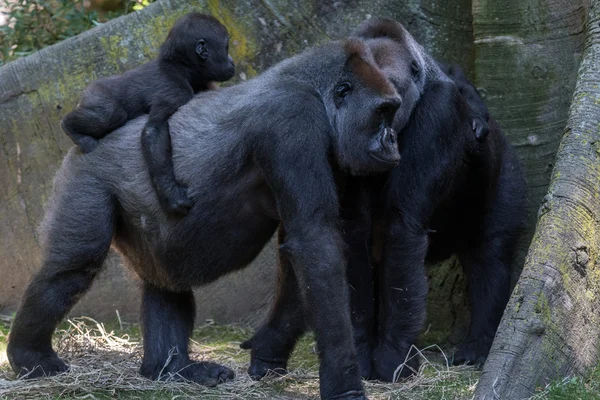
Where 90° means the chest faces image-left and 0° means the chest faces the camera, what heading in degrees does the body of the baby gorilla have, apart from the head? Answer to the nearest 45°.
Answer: approximately 270°

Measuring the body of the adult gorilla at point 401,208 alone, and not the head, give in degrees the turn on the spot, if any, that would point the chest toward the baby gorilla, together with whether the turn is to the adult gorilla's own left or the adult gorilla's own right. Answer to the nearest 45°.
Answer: approximately 45° to the adult gorilla's own right

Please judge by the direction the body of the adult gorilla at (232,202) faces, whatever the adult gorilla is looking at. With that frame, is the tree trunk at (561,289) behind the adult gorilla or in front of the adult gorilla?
in front

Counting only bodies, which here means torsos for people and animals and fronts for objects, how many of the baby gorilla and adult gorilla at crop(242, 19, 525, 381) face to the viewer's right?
1

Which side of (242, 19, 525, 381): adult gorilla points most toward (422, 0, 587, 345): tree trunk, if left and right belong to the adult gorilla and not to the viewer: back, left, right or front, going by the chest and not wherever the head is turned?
back

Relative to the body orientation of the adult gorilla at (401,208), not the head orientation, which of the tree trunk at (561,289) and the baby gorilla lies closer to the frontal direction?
the baby gorilla

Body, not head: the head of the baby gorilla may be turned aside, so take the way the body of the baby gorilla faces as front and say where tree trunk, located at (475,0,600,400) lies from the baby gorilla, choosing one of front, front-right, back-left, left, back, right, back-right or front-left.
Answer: front-right

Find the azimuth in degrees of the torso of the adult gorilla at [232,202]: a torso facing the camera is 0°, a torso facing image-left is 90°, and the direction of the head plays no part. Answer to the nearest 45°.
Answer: approximately 270°

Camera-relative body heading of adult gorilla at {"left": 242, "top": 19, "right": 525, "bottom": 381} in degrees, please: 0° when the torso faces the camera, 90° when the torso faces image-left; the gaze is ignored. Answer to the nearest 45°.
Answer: approximately 45°

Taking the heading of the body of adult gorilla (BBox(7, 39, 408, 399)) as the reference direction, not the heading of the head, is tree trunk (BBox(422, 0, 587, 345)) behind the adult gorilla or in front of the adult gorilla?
in front

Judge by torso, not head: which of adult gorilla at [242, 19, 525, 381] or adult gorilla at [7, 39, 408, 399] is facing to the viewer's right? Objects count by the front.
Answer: adult gorilla at [7, 39, 408, 399]

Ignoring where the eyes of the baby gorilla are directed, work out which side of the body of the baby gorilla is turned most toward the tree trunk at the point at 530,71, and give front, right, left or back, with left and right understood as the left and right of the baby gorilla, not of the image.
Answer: front

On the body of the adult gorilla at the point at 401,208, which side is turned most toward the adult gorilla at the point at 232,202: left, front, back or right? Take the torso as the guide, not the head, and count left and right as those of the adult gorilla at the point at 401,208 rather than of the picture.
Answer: front
